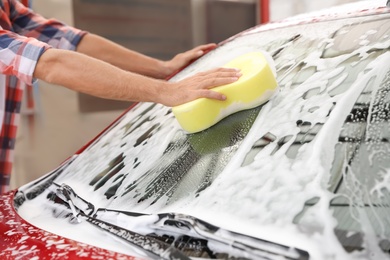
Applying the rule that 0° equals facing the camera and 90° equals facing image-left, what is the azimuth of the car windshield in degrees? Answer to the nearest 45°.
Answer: approximately 45°
